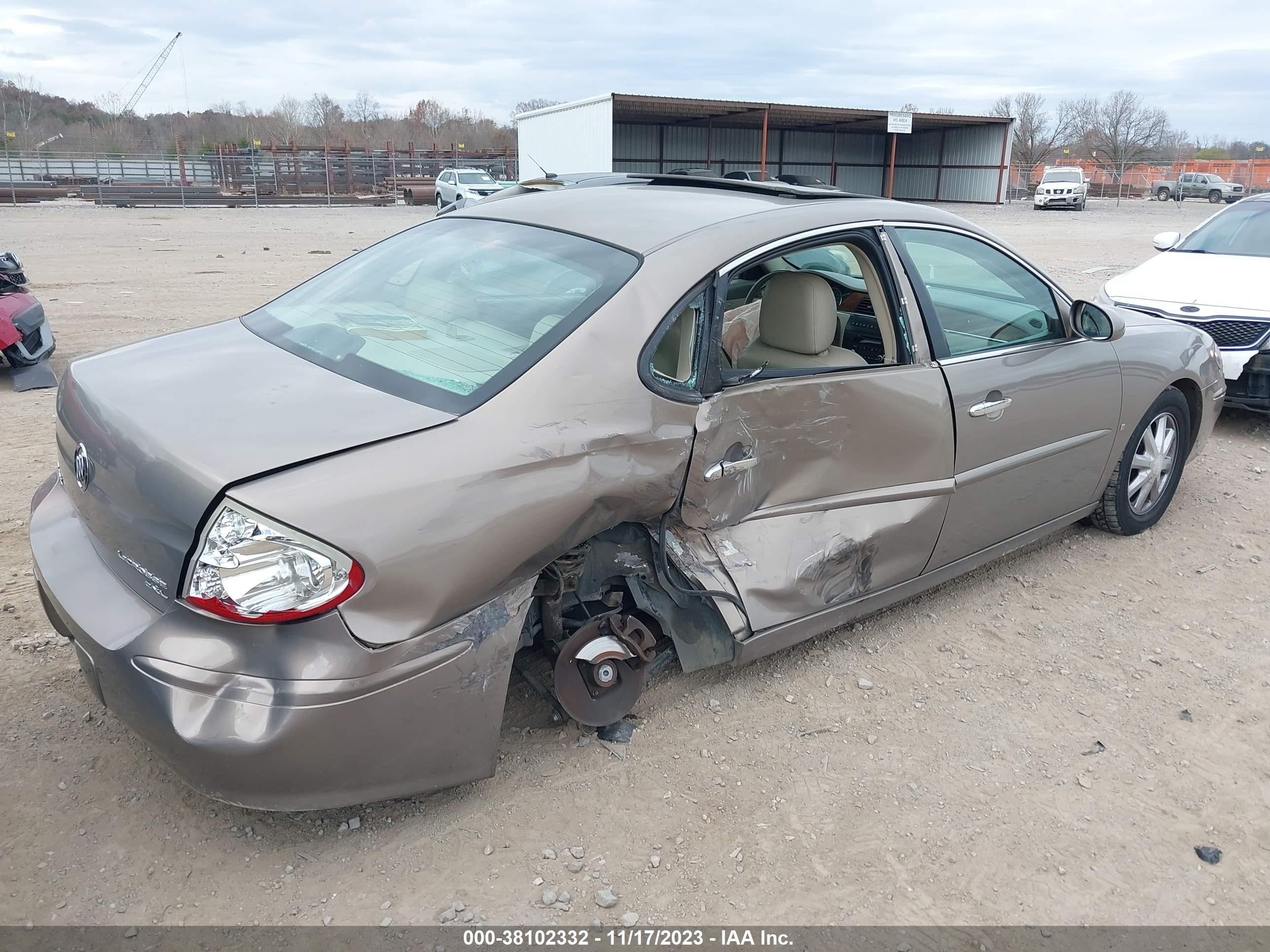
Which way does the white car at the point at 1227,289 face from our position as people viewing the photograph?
facing the viewer and to the left of the viewer

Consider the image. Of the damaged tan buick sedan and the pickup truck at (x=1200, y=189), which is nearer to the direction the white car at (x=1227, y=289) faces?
the damaged tan buick sedan

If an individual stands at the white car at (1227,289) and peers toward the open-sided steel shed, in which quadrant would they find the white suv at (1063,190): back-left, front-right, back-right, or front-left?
front-right

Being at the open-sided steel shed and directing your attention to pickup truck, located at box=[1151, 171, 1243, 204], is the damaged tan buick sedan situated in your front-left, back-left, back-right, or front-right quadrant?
back-right

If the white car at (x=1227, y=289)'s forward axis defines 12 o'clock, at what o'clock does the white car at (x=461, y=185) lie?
the white car at (x=461, y=185) is roughly at 3 o'clock from the white car at (x=1227, y=289).

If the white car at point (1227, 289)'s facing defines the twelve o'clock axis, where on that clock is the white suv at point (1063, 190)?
The white suv is roughly at 4 o'clock from the white car.

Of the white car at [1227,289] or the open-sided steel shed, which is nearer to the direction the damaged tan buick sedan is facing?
the white car

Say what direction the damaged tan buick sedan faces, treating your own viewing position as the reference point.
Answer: facing away from the viewer and to the right of the viewer

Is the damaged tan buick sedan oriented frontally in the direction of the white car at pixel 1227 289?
yes

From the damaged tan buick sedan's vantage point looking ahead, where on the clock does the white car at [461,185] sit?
The white car is roughly at 10 o'clock from the damaged tan buick sedan.

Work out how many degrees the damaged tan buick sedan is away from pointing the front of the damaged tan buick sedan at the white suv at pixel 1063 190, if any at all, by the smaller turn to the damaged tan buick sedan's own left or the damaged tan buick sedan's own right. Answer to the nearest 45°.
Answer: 0° — it already faces it

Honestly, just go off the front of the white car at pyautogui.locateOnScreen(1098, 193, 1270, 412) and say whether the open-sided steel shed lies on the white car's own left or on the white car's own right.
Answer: on the white car's own right
